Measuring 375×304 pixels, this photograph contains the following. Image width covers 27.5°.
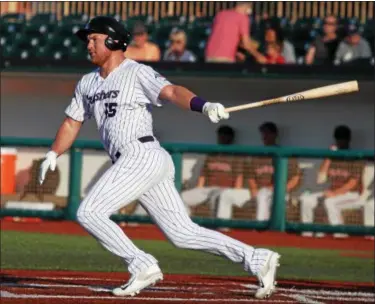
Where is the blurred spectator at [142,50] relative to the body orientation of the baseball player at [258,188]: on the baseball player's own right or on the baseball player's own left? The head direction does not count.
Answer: on the baseball player's own right

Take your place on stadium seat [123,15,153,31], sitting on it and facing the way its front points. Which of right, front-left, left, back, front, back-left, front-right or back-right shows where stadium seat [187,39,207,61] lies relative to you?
front-left

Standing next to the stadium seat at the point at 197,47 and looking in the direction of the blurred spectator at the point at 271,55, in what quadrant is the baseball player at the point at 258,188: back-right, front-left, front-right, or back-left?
front-right

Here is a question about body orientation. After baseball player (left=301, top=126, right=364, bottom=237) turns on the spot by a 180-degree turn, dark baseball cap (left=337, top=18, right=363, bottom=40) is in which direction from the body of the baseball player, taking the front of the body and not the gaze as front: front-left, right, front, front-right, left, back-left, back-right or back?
front-left

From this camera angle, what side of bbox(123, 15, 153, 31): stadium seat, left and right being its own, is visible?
front

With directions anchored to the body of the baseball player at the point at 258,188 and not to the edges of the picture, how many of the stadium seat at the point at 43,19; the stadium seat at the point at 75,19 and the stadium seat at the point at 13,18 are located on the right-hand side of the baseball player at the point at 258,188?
3

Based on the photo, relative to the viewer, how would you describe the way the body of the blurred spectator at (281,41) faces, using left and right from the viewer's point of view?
facing the viewer and to the left of the viewer

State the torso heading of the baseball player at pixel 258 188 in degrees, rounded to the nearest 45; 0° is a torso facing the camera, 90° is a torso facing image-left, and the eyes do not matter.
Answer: approximately 45°

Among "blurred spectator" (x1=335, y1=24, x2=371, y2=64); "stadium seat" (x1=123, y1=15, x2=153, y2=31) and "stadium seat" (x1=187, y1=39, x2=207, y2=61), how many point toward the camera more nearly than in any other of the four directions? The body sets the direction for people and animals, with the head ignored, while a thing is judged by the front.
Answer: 3

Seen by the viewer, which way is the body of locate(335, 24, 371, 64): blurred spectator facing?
toward the camera

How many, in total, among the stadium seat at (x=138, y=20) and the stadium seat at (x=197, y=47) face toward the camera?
2

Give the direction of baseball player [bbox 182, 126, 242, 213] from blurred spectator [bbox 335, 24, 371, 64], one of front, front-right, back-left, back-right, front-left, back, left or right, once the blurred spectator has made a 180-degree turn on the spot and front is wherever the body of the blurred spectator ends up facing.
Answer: back-left

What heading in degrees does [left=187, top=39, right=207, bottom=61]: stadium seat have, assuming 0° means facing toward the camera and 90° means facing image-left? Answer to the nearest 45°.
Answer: approximately 0°
